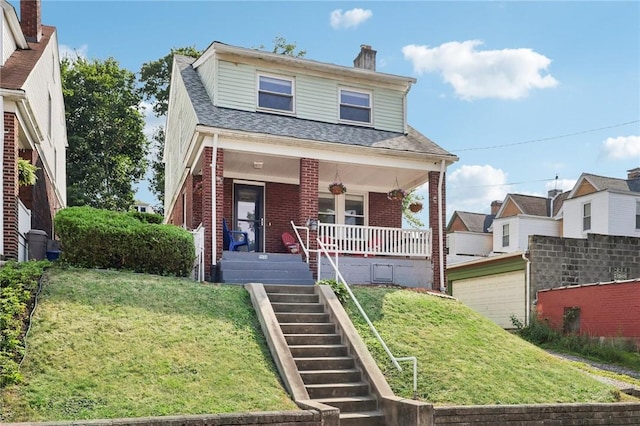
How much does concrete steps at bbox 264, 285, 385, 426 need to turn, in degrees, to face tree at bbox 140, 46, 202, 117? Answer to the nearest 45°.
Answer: approximately 180°

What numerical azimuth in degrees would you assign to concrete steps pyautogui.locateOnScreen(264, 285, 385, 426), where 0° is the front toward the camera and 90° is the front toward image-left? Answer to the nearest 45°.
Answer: approximately 0°

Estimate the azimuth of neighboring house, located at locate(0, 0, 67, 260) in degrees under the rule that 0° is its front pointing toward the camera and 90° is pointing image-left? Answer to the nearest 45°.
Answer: approximately 0°

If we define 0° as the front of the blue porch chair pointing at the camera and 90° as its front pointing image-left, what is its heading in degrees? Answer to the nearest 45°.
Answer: approximately 315°

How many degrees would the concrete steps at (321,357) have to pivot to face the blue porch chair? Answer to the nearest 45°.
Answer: approximately 180°

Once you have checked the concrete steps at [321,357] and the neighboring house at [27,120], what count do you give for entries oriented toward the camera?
2

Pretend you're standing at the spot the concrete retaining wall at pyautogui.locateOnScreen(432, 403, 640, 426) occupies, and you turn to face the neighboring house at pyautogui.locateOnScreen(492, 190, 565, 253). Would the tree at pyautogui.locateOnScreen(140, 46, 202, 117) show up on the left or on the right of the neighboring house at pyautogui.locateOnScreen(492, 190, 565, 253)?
left
